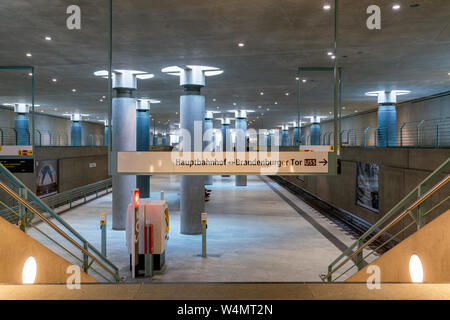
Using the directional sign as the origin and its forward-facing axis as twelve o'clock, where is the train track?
The train track is roughly at 7 o'clock from the directional sign.

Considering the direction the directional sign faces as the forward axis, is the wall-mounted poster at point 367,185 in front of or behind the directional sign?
behind

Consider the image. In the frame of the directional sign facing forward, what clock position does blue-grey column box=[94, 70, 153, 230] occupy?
The blue-grey column is roughly at 5 o'clock from the directional sign.

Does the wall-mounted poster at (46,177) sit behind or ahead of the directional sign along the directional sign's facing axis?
behind

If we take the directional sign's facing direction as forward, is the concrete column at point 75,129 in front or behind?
behind

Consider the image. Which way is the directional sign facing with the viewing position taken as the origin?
facing the viewer

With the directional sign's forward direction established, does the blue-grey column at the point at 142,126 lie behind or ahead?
behind

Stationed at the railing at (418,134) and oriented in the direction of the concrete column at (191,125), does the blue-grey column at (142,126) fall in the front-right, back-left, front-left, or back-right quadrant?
front-right

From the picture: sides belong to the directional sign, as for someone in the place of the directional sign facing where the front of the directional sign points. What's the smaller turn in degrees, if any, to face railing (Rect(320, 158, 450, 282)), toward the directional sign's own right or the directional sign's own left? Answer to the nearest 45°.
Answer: approximately 90° to the directional sign's own left

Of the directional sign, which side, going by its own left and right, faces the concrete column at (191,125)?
back
